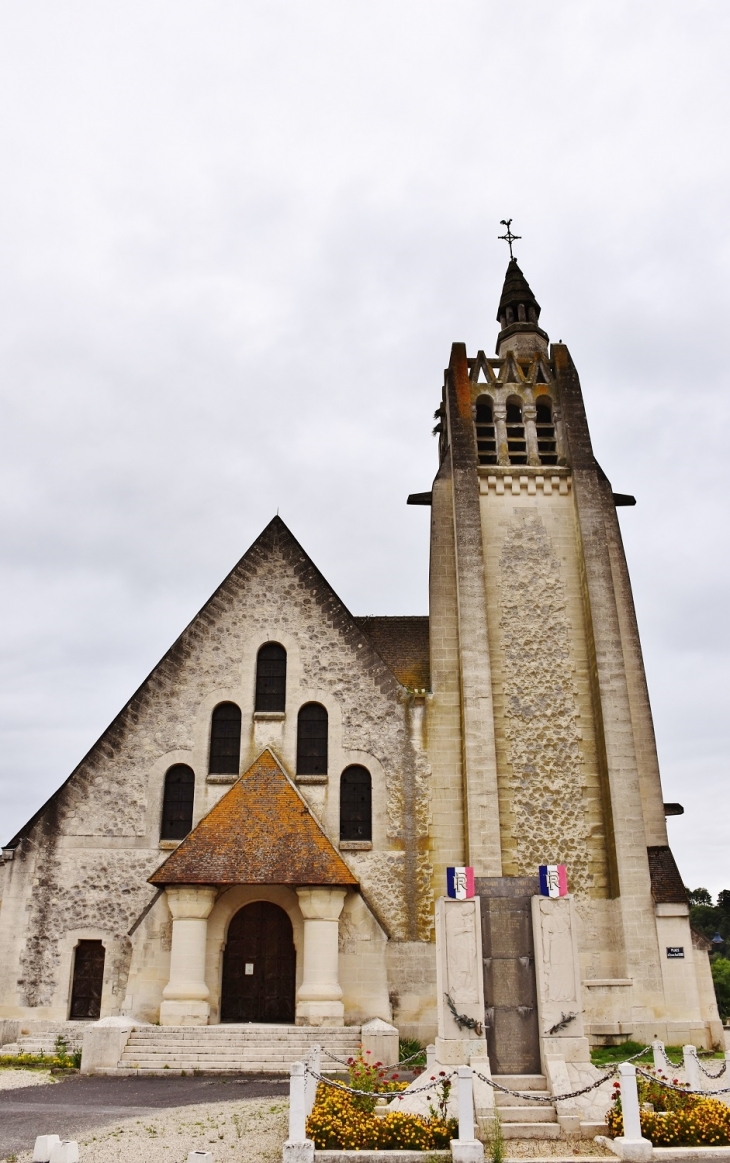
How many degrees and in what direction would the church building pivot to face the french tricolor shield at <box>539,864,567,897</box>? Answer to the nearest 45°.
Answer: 0° — it already faces it

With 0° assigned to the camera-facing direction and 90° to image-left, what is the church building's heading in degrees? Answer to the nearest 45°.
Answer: approximately 0°

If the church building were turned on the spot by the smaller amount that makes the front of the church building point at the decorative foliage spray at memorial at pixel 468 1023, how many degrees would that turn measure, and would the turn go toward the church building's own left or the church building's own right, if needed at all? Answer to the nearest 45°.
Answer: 0° — it already faces it
